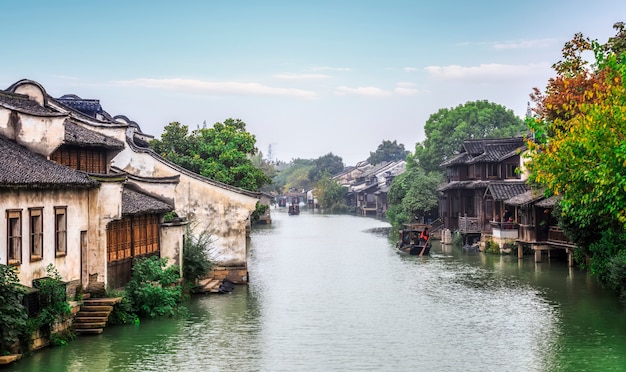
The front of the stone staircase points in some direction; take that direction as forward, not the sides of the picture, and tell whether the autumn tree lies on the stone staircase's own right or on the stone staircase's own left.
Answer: on the stone staircase's own left
